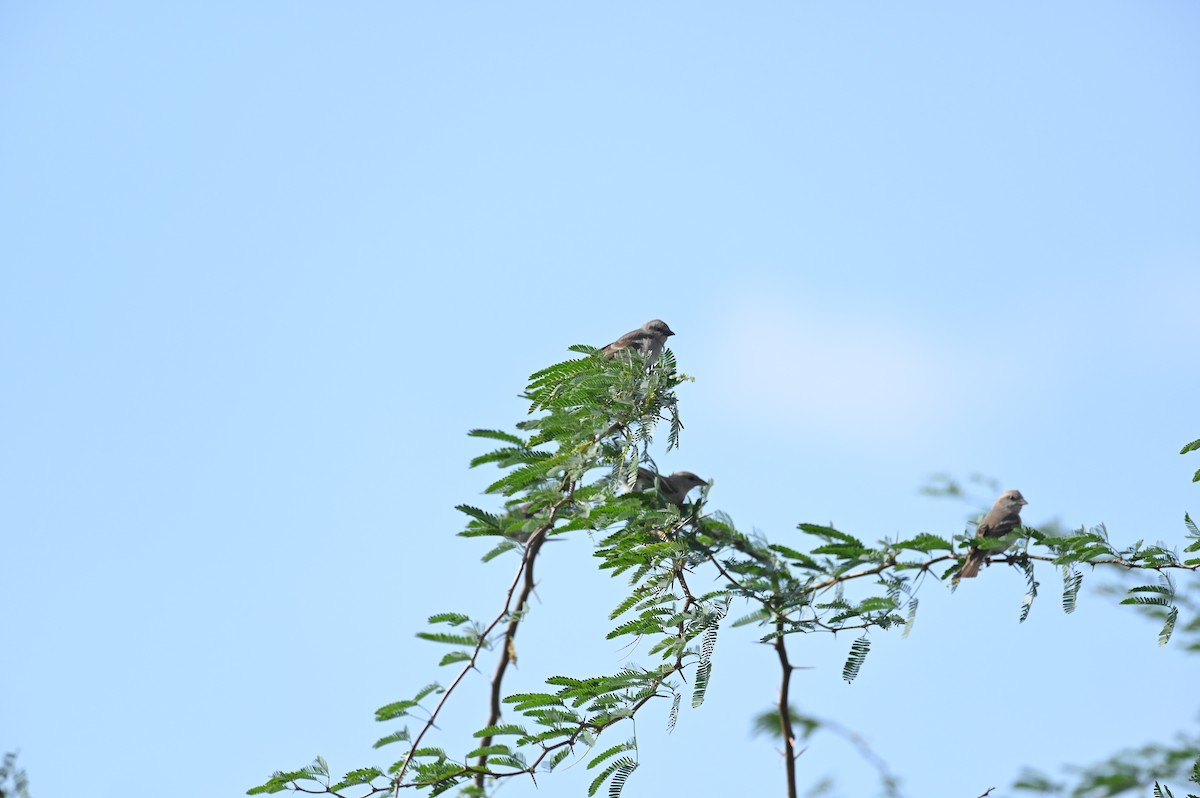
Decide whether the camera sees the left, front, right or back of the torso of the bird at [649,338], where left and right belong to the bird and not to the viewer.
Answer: right
